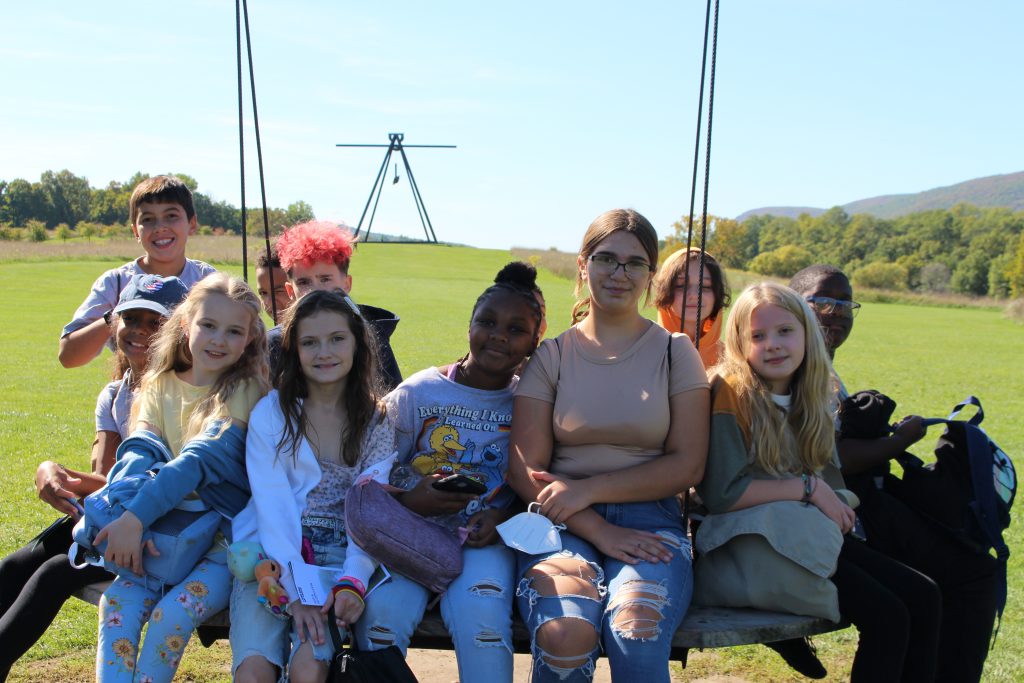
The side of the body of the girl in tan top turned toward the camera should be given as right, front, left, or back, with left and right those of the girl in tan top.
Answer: front

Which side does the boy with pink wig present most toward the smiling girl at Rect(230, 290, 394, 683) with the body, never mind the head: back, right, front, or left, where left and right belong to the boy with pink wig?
front

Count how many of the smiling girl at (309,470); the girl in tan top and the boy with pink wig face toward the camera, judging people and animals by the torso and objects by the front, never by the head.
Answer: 3

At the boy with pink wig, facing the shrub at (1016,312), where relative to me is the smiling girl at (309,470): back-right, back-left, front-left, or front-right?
back-right

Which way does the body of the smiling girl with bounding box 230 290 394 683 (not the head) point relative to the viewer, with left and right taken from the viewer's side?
facing the viewer

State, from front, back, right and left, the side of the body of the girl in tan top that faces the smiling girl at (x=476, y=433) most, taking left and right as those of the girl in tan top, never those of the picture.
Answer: right

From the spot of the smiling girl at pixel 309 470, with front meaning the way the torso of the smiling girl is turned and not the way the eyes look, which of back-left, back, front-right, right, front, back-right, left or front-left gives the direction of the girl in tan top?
left

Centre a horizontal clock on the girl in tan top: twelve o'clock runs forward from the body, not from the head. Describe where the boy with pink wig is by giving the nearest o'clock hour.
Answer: The boy with pink wig is roughly at 4 o'clock from the girl in tan top.

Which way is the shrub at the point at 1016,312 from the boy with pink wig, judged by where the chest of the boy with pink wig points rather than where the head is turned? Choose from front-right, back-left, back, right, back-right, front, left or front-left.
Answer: back-left
